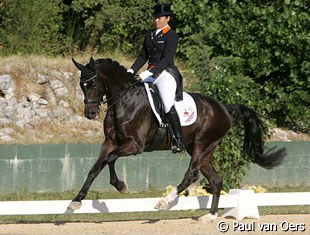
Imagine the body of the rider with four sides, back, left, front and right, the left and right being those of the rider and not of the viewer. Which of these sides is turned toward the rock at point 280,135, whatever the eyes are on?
back

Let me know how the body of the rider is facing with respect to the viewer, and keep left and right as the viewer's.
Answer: facing the viewer and to the left of the viewer

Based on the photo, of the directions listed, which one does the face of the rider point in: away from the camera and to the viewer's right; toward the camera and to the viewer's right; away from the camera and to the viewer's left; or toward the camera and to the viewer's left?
toward the camera and to the viewer's left

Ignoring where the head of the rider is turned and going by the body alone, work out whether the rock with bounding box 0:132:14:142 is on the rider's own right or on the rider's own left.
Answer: on the rider's own right

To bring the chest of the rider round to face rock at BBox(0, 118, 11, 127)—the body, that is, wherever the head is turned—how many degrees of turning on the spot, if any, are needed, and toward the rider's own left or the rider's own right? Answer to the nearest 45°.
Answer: approximately 90° to the rider's own right

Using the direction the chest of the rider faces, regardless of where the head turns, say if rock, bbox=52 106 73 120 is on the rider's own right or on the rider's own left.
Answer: on the rider's own right
